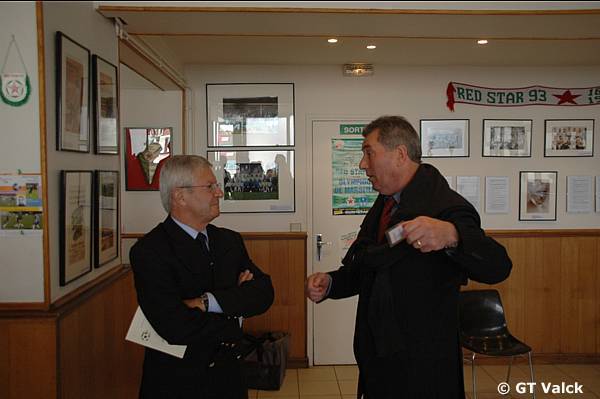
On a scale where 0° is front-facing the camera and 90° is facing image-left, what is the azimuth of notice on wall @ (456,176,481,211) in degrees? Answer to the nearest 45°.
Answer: approximately 0°

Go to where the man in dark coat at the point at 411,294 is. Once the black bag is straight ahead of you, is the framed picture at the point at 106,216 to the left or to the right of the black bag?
left

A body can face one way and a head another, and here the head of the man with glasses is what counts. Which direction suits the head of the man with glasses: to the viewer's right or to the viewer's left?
to the viewer's right

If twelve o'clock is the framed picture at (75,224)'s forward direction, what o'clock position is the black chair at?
The black chair is roughly at 10 o'clock from the framed picture.

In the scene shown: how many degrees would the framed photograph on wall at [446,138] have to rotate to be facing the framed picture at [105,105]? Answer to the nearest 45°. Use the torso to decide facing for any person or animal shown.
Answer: approximately 45° to its right

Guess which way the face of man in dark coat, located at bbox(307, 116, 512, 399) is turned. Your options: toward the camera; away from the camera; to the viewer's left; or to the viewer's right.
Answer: to the viewer's left

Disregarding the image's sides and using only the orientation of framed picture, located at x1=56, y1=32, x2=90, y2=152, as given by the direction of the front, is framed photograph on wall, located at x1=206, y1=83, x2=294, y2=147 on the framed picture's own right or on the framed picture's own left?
on the framed picture's own left

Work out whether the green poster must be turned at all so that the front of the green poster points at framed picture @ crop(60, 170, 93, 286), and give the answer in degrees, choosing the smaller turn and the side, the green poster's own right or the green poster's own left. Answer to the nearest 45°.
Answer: approximately 45° to the green poster's own right

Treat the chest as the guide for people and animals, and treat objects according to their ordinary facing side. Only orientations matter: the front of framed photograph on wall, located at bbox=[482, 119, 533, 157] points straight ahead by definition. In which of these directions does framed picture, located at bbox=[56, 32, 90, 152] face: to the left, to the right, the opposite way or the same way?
to the left

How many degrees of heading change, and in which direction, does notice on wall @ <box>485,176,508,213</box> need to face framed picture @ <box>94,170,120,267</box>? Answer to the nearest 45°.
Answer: approximately 45° to its right

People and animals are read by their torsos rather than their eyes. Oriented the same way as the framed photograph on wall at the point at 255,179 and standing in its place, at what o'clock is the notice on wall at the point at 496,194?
The notice on wall is roughly at 9 o'clock from the framed photograph on wall.

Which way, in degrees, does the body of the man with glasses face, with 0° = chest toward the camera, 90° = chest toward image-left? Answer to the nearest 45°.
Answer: approximately 315°

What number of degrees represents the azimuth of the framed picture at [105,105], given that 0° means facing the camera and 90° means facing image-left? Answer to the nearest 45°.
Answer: approximately 315°

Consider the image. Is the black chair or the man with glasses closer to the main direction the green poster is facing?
the man with glasses

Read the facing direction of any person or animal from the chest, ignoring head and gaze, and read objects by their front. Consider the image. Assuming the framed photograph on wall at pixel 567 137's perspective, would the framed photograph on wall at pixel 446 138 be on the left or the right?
on its right

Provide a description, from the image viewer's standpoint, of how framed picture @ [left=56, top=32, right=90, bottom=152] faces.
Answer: facing the viewer and to the right of the viewer

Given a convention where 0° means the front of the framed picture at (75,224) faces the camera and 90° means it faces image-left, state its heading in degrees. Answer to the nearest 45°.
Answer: approximately 315°
